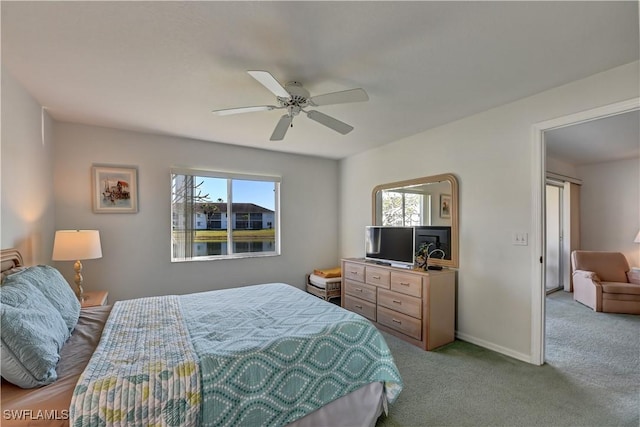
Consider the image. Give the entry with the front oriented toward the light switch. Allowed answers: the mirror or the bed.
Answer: the bed

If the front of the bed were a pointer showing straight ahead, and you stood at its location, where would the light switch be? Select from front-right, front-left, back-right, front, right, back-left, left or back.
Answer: front

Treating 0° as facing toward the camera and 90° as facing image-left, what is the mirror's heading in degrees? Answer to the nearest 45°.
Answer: approximately 45°

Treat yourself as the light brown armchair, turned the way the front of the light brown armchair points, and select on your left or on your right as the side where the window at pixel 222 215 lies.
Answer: on your right

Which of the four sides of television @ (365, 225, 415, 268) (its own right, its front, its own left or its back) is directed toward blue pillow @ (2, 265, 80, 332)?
front

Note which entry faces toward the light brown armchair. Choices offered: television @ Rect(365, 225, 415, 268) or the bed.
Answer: the bed

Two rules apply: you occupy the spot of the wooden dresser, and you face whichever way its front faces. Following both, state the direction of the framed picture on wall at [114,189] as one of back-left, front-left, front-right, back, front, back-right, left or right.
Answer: front-right

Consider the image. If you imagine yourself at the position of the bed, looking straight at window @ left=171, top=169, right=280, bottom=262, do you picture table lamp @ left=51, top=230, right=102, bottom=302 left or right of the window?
left

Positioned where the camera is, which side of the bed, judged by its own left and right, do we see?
right

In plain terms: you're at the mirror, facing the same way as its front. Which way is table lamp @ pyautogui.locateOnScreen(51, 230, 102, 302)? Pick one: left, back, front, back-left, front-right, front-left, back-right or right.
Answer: front

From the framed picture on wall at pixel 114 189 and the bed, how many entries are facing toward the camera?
1

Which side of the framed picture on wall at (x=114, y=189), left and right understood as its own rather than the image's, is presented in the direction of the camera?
front

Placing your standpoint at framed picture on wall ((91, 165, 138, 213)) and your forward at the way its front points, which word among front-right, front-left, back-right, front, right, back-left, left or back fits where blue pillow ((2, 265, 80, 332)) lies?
front

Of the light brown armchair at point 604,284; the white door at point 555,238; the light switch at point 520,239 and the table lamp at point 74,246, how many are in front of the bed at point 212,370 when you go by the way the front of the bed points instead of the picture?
3

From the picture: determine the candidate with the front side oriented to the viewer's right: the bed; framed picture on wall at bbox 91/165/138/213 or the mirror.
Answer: the bed

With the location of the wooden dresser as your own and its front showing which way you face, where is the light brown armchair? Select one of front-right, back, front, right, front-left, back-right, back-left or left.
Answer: back
